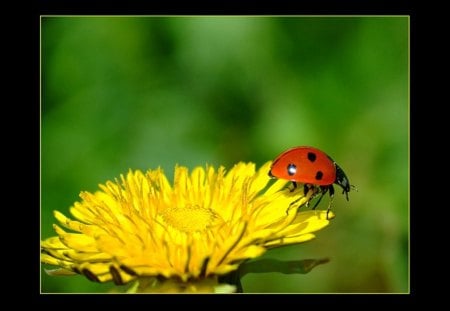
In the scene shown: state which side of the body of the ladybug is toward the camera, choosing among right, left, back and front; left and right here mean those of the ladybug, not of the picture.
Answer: right
